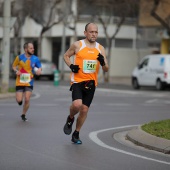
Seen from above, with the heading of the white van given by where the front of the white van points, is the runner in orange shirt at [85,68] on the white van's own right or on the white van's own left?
on the white van's own left

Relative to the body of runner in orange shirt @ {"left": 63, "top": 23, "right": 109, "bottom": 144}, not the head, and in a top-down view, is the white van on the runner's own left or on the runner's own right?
on the runner's own left

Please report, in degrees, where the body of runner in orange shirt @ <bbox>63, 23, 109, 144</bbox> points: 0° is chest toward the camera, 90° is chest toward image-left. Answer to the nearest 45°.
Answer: approximately 315°

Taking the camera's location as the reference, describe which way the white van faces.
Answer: facing away from the viewer and to the left of the viewer

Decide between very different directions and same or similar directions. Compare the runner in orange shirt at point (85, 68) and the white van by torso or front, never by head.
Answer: very different directions
